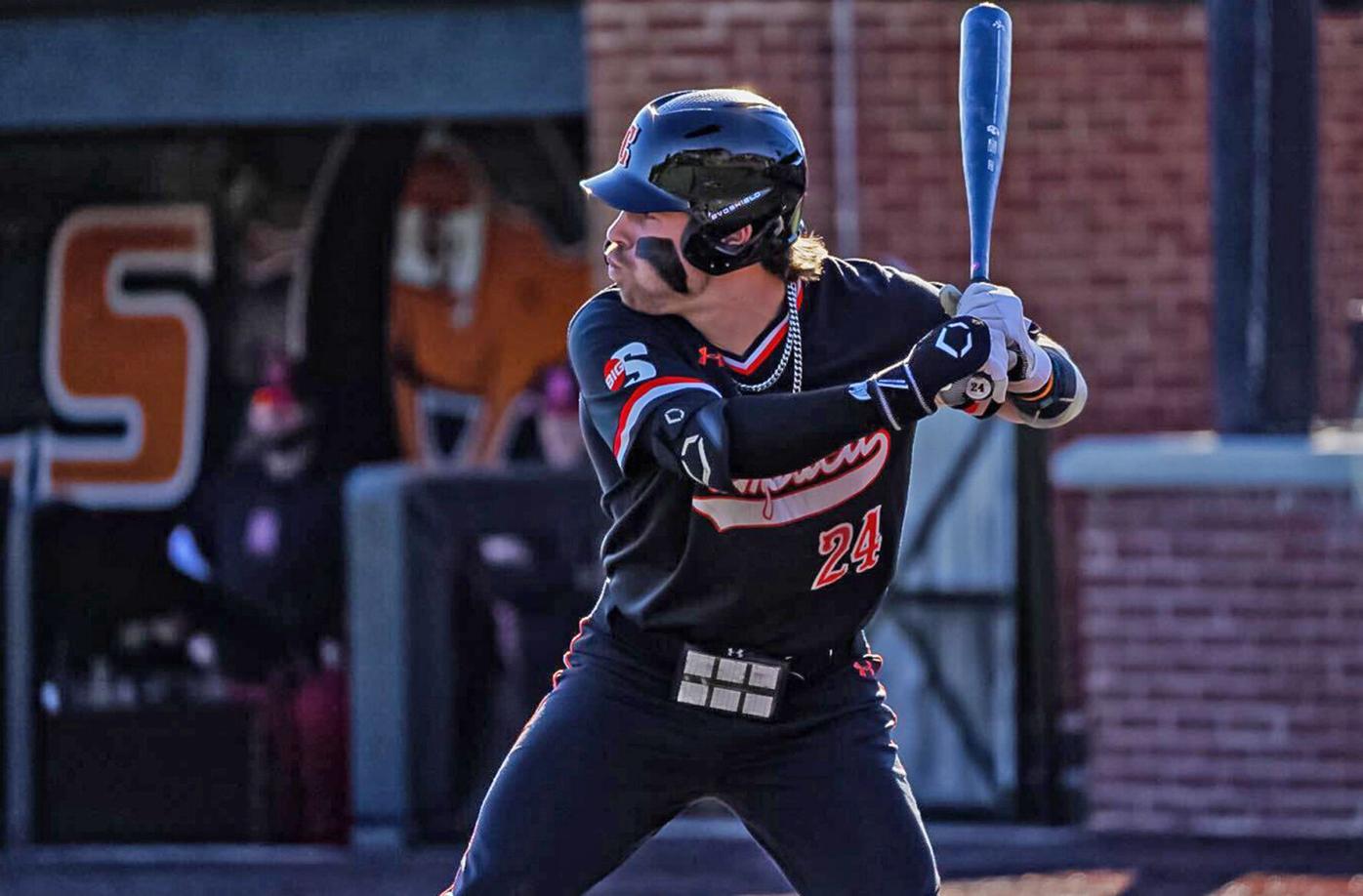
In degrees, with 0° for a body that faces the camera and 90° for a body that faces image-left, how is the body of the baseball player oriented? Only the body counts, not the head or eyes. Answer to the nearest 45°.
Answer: approximately 0°

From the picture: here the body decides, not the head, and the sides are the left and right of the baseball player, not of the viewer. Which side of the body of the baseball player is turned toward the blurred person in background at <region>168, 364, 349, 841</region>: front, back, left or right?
back

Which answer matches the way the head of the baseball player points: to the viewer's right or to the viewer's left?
to the viewer's left
